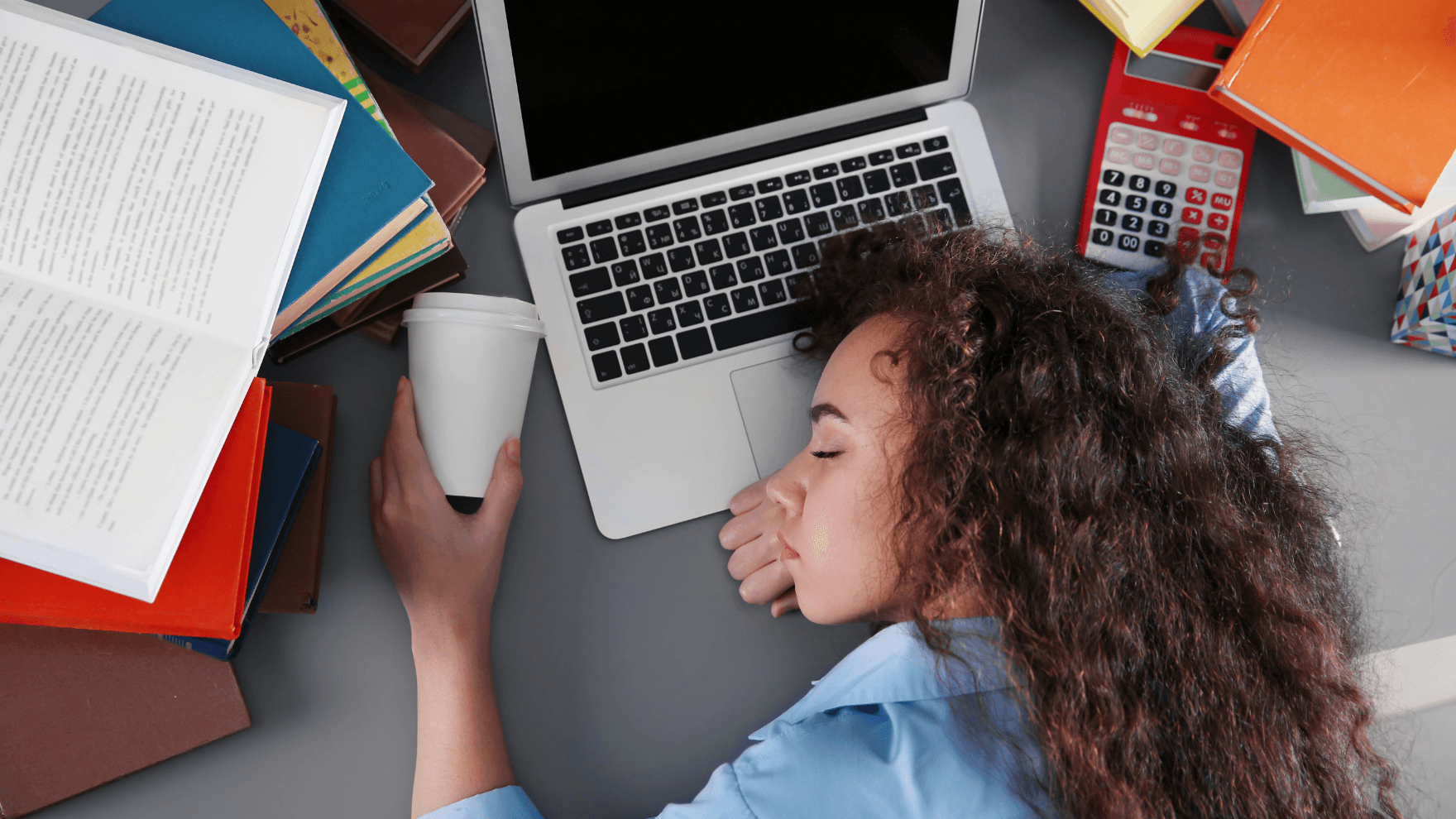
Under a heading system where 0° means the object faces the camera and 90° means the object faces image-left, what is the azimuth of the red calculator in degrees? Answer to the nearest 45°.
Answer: approximately 0°

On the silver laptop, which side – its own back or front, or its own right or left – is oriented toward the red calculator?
left

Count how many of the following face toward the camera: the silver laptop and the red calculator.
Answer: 2

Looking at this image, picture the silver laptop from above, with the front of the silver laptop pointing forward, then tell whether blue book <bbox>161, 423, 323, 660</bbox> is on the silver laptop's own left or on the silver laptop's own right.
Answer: on the silver laptop's own right

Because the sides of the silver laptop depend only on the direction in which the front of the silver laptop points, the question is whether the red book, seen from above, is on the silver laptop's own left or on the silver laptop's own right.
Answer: on the silver laptop's own right

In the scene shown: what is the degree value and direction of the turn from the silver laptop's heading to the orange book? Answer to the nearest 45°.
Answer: approximately 90° to its left

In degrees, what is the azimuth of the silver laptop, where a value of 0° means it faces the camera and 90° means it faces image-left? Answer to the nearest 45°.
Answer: approximately 0°

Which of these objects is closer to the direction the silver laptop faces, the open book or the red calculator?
the open book

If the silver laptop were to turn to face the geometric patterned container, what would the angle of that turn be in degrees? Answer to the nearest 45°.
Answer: approximately 90° to its left

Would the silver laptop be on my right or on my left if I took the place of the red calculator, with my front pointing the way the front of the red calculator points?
on my right

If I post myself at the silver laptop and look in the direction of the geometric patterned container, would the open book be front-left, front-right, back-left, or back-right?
back-right
